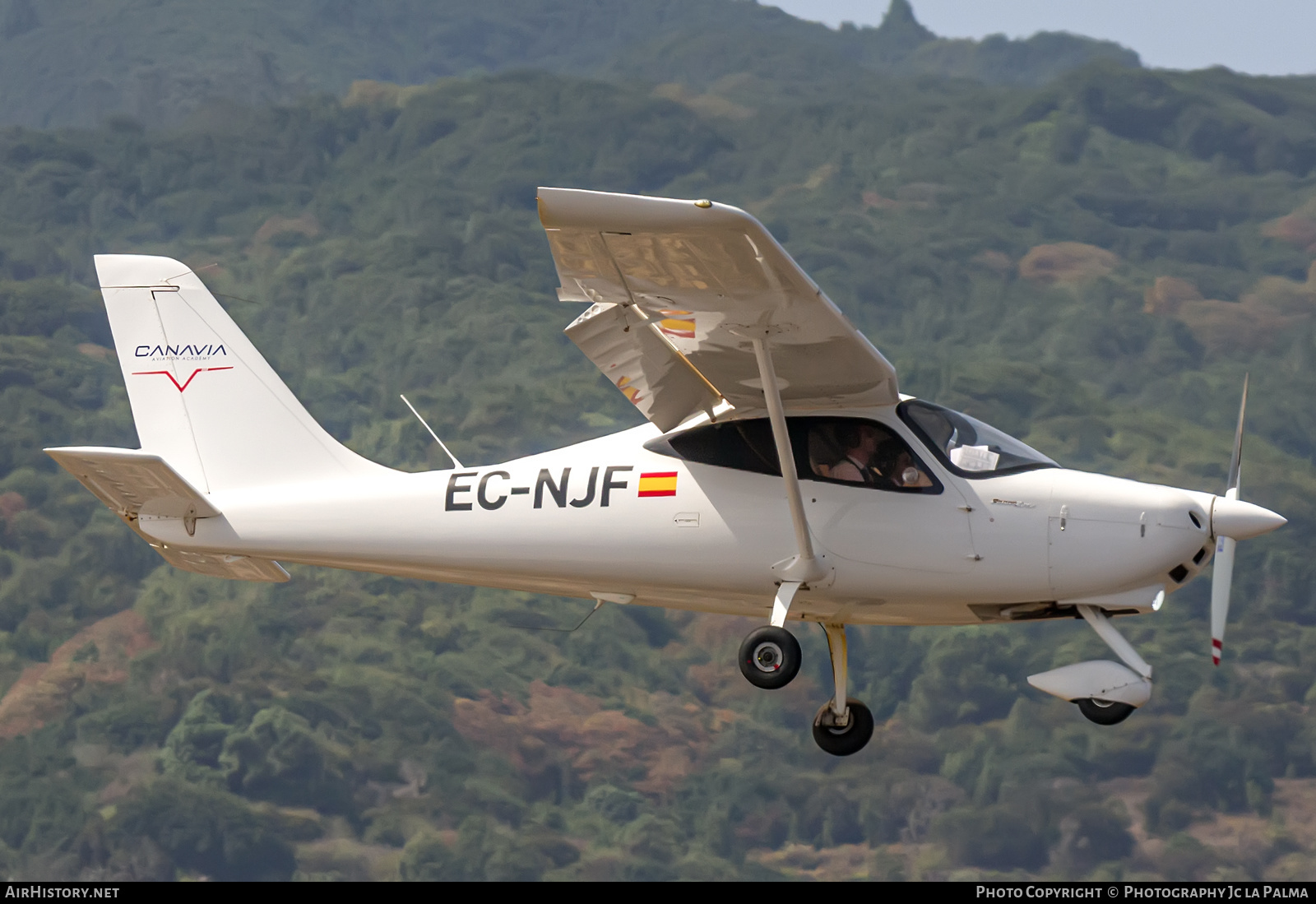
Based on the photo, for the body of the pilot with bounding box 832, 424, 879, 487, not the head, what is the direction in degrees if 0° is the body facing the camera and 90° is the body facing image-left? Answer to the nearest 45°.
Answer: approximately 270°

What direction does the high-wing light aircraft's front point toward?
to the viewer's right
